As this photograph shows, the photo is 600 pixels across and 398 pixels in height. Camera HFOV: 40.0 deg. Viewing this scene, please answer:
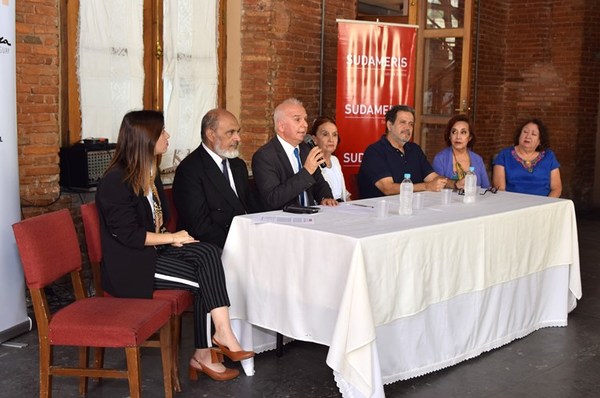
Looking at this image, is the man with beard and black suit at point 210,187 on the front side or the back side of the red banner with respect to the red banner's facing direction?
on the front side

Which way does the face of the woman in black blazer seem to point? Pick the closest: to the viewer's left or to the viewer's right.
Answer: to the viewer's right

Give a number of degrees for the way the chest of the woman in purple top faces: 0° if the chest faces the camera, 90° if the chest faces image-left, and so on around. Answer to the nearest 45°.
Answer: approximately 0°

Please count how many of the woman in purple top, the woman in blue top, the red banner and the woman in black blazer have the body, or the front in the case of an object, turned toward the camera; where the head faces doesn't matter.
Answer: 3

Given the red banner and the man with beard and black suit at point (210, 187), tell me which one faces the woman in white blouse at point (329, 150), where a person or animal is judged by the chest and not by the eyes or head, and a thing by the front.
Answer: the red banner

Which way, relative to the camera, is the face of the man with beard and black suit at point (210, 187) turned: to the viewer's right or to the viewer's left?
to the viewer's right

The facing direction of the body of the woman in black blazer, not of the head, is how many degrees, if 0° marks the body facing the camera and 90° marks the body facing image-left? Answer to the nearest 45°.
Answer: approximately 270°
